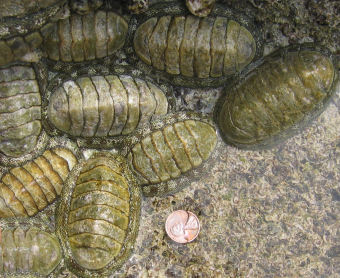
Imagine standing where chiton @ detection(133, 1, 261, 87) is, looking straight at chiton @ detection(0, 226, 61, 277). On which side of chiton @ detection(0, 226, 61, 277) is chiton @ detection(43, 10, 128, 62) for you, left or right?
right
